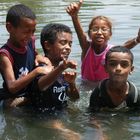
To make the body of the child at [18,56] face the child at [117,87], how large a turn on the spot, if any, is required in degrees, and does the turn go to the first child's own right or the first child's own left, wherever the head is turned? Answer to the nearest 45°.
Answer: approximately 45° to the first child's own left

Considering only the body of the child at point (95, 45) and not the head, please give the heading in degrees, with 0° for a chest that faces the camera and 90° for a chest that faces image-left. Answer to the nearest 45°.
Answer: approximately 0°

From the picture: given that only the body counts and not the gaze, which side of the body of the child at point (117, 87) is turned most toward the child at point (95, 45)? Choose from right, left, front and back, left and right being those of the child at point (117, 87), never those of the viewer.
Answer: back

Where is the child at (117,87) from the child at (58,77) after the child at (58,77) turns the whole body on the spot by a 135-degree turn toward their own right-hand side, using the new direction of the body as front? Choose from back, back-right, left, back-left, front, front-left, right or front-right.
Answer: back

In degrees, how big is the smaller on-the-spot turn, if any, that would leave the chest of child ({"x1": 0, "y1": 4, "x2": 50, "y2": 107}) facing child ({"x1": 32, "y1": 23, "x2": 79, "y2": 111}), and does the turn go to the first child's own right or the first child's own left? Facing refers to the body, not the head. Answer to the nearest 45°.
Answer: approximately 45° to the first child's own left

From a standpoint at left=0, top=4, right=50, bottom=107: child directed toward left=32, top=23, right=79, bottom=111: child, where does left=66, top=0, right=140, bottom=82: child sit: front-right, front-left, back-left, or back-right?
front-left

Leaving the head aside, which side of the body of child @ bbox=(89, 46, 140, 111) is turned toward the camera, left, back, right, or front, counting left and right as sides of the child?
front

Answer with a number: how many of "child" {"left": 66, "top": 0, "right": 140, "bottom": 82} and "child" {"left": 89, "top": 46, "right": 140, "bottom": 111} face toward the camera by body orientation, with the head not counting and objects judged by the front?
2

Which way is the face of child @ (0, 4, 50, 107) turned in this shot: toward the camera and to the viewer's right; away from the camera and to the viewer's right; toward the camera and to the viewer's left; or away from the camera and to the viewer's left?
toward the camera and to the viewer's right

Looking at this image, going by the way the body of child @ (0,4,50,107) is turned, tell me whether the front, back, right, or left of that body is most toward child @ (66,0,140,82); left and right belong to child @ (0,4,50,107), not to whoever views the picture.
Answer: left

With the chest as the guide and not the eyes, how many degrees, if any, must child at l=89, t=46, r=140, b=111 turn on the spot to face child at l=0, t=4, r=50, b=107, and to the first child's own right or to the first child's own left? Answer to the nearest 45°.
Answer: approximately 90° to the first child's own right

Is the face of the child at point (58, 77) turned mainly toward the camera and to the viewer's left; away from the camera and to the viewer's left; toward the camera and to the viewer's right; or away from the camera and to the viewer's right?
toward the camera and to the viewer's right

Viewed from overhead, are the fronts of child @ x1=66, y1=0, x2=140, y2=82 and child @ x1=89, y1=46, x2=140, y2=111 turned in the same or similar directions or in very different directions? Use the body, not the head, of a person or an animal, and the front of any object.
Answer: same or similar directions

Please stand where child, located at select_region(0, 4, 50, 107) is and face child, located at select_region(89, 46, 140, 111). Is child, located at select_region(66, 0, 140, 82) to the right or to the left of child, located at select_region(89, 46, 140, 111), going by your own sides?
left
